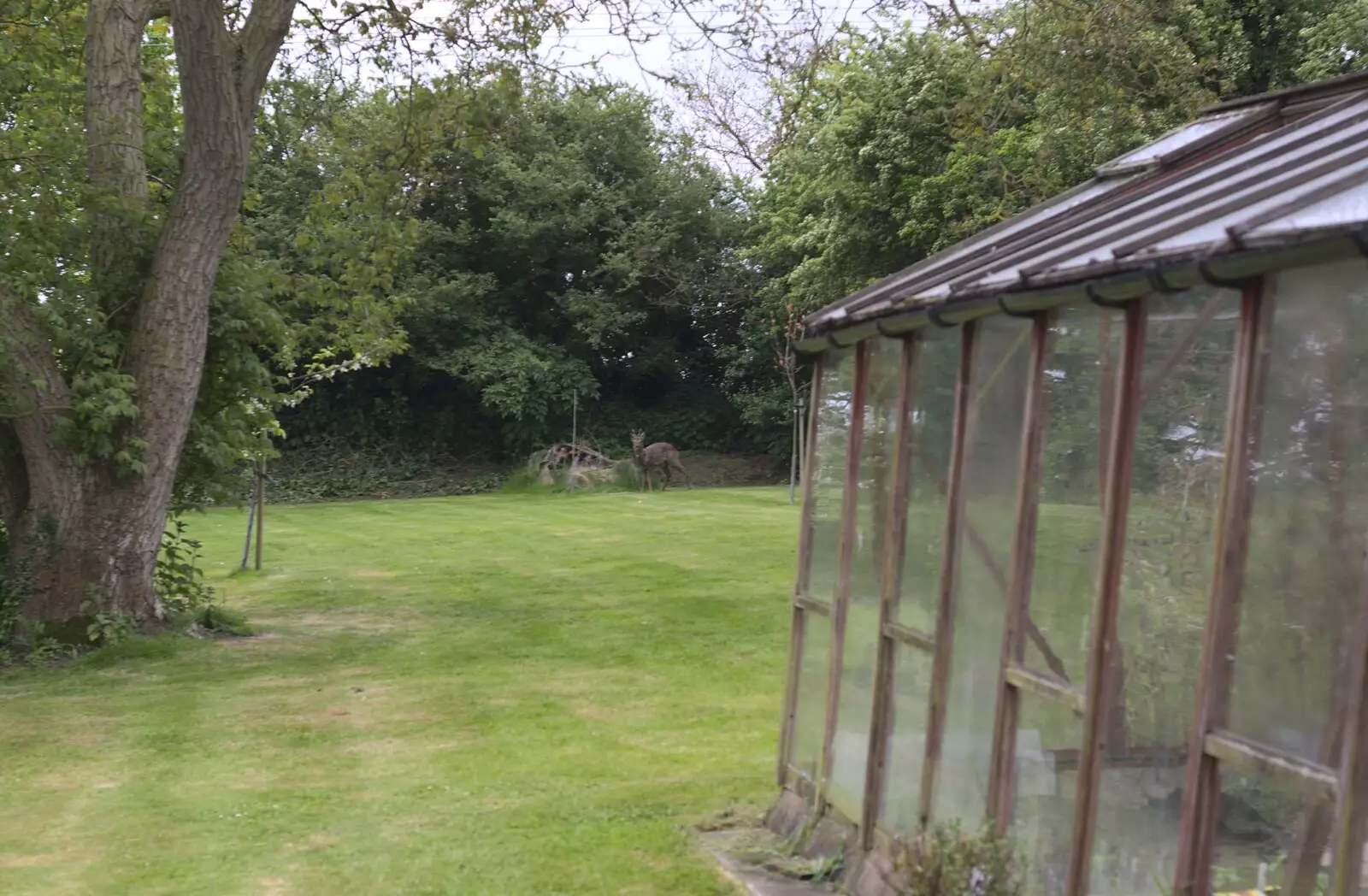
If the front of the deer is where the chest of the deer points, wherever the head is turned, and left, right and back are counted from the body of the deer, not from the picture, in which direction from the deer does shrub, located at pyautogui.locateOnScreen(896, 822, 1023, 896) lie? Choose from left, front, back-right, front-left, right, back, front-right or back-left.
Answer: left

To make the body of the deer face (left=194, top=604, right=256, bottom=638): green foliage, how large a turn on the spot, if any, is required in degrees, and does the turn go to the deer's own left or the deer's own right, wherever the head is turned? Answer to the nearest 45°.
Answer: approximately 90° to the deer's own left

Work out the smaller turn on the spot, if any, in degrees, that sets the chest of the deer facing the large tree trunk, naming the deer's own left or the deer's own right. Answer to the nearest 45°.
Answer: approximately 90° to the deer's own left

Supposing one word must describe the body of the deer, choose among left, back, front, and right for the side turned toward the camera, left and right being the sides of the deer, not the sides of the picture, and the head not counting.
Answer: left

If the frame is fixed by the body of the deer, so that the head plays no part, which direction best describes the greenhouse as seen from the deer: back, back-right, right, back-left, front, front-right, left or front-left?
left

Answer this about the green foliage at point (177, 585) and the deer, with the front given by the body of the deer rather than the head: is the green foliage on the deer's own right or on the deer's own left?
on the deer's own left
